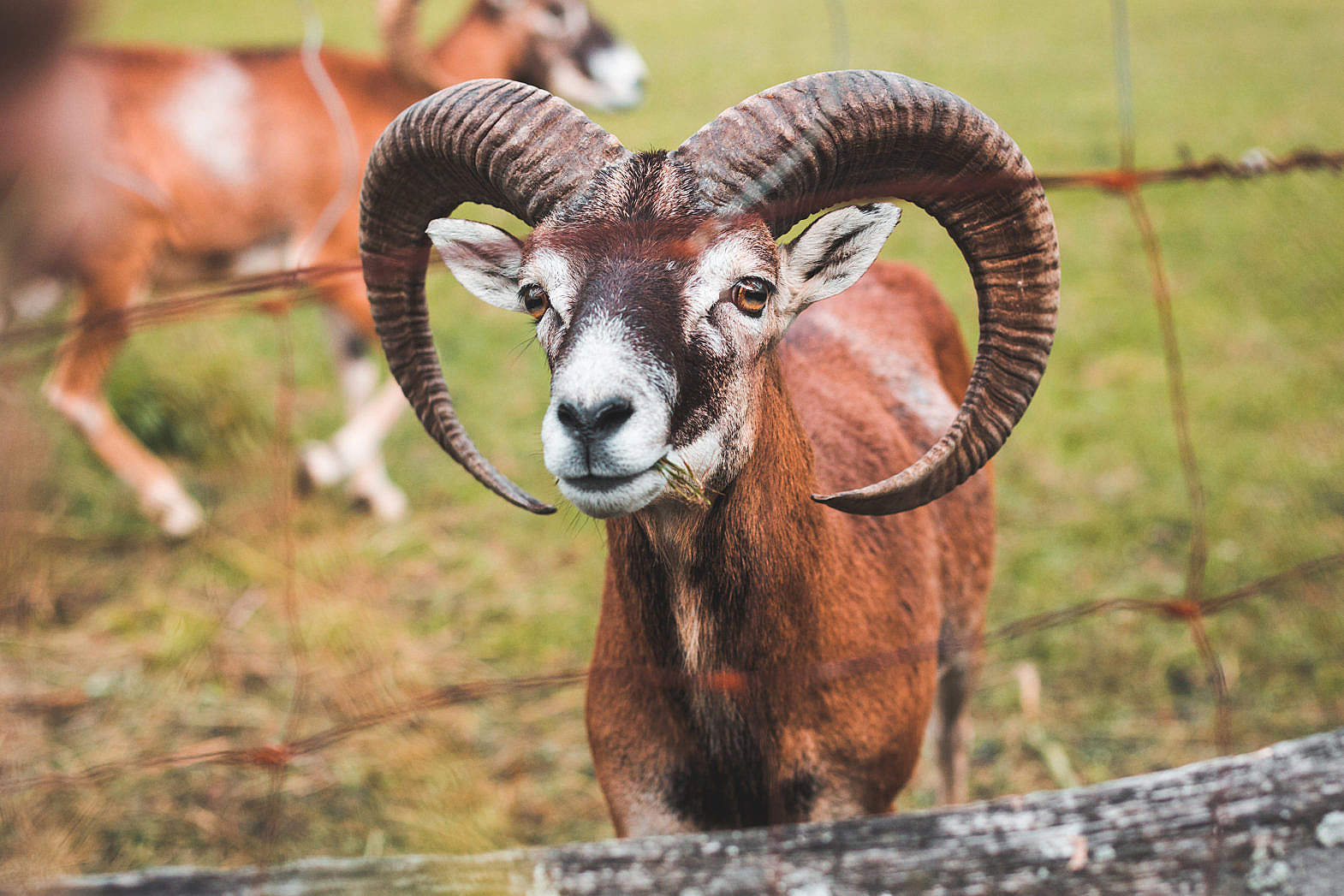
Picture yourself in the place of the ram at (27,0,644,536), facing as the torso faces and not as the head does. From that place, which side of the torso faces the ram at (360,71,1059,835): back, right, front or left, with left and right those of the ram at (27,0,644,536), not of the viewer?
right

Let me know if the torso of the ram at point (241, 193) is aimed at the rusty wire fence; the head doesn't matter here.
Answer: no

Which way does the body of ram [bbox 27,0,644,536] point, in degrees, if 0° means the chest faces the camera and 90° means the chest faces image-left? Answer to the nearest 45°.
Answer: approximately 270°

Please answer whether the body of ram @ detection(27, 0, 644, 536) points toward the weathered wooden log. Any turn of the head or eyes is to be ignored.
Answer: no
